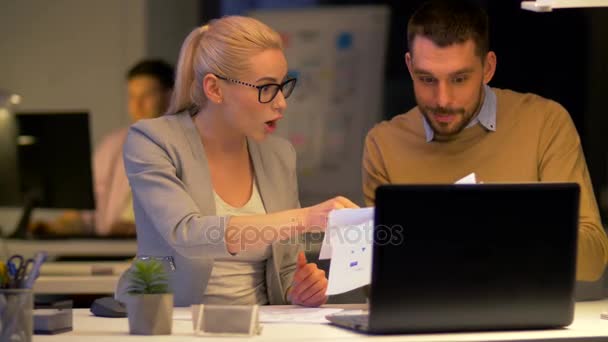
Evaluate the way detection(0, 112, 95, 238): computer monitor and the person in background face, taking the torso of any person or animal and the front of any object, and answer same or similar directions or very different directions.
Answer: very different directions

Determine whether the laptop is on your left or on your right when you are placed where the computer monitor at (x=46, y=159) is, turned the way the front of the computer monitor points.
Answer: on your right

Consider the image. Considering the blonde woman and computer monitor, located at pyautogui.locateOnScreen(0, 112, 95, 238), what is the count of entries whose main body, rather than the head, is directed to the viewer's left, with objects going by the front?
0

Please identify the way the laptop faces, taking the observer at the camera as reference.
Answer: facing away from the viewer and to the left of the viewer

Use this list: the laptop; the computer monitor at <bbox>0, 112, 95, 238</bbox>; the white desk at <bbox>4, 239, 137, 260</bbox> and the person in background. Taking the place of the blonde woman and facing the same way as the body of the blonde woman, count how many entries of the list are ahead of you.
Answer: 1

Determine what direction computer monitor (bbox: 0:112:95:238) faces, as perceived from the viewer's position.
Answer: facing away from the viewer and to the right of the viewer

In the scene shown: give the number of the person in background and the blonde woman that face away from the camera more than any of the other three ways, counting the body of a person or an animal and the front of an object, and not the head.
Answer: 0
